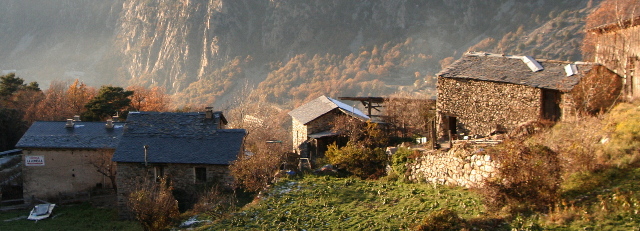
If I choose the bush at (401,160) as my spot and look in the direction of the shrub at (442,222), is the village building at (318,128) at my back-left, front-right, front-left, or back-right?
back-right

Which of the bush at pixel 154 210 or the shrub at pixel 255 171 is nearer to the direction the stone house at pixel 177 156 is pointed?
the bush

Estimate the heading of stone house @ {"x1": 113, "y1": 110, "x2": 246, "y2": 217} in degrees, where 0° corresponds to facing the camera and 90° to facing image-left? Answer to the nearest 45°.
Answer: approximately 0°

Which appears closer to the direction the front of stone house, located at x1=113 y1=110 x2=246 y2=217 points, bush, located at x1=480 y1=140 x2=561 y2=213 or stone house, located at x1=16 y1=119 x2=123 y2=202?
the bush

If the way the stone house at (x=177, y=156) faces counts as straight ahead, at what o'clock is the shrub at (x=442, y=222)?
The shrub is roughly at 11 o'clock from the stone house.

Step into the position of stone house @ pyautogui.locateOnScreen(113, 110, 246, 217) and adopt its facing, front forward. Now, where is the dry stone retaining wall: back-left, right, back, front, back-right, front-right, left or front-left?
front-left

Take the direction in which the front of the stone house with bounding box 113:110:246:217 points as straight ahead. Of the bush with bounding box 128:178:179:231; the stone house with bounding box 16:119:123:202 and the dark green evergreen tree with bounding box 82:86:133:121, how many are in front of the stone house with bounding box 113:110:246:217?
1

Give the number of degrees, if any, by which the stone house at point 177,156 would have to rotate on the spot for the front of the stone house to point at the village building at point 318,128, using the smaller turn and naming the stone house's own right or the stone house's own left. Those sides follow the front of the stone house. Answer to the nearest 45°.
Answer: approximately 135° to the stone house's own left

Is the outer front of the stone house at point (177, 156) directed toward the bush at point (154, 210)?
yes

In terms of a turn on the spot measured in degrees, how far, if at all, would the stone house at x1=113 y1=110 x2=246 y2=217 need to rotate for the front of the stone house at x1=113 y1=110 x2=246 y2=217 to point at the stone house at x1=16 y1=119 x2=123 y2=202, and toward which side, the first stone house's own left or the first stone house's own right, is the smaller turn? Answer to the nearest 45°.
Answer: approximately 135° to the first stone house's own right

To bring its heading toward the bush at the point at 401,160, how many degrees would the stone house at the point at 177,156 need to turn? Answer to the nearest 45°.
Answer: approximately 45° to its left

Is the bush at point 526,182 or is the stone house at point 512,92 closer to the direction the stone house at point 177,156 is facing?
the bush

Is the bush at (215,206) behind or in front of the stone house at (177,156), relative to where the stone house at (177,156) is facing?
in front

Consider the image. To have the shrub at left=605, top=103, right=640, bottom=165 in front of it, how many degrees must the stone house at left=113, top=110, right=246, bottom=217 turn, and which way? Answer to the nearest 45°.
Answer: approximately 45° to its left
